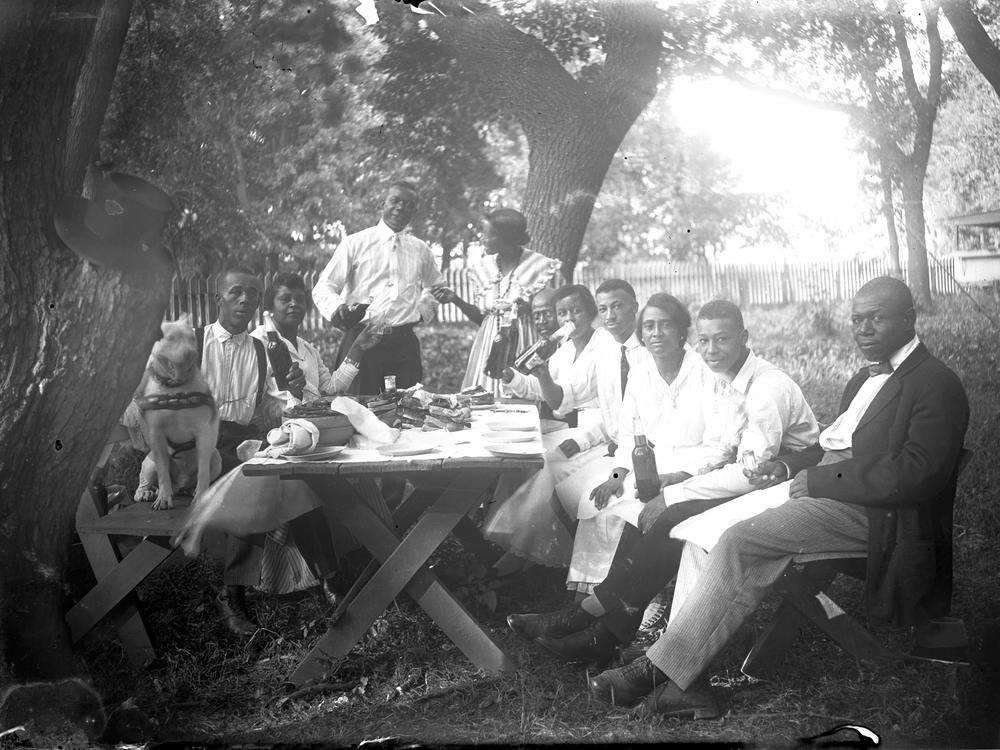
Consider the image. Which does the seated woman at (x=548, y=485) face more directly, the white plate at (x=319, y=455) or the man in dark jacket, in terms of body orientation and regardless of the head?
the white plate

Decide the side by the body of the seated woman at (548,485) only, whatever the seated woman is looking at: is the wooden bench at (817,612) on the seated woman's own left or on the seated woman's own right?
on the seated woman's own left

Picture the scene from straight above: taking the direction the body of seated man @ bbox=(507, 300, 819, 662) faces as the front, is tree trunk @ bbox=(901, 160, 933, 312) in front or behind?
behind

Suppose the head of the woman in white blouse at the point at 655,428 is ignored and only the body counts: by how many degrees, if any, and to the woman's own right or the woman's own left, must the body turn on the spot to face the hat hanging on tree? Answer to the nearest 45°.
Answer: approximately 45° to the woman's own right

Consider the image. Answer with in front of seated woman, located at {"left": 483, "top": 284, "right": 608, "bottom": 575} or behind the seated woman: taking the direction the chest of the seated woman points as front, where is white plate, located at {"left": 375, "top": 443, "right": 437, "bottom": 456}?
in front

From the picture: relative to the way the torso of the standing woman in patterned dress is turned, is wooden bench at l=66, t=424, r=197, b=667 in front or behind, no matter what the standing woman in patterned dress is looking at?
in front

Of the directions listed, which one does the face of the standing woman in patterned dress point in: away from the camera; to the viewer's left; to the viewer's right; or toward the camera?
to the viewer's left

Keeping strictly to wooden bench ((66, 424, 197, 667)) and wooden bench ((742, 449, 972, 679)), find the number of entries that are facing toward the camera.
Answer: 0

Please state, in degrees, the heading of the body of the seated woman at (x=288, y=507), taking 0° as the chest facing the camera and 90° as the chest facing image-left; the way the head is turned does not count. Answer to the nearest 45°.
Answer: approximately 315°
